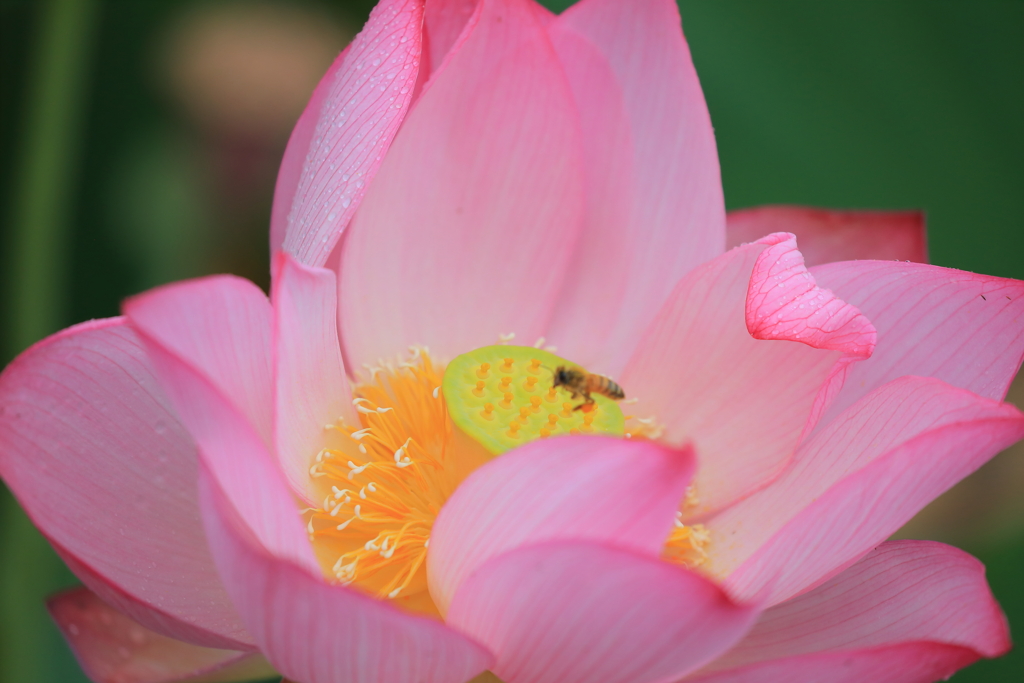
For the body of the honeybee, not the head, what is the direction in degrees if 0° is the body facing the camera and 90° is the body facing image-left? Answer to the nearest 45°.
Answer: approximately 90°
